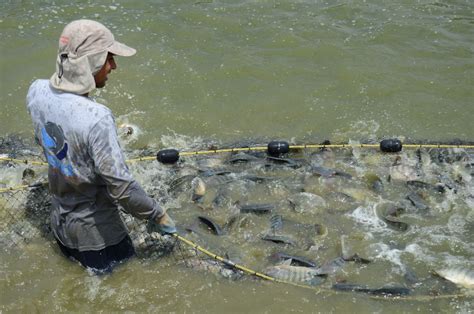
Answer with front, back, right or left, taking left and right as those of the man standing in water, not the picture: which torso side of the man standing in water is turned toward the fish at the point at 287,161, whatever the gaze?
front

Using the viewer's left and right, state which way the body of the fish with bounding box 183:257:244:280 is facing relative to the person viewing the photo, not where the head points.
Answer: facing to the left of the viewer

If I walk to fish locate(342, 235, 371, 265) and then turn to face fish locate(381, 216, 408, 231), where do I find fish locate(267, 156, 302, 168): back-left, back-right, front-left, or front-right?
front-left

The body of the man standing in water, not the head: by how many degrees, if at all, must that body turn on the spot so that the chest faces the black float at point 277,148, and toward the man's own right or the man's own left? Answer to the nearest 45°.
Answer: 0° — they already face it

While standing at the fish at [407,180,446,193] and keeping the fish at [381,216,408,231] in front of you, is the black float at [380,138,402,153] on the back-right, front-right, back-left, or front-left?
back-right

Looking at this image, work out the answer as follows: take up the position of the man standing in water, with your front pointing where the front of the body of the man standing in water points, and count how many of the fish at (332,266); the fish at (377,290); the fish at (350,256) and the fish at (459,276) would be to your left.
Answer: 0

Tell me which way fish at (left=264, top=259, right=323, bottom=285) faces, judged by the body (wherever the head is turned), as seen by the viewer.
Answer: to the viewer's left
